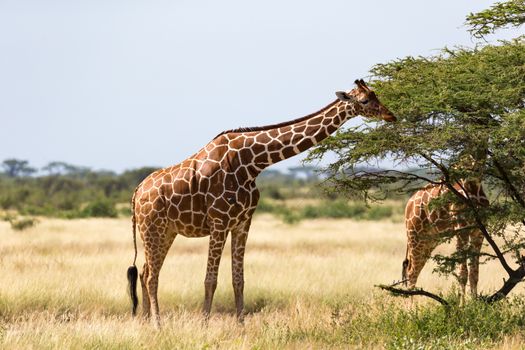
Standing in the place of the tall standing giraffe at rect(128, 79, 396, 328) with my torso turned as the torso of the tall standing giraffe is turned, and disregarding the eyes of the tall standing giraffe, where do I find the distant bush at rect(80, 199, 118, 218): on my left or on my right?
on my left

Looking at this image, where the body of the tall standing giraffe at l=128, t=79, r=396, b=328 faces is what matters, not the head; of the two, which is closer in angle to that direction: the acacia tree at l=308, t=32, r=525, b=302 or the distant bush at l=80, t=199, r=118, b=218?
the acacia tree

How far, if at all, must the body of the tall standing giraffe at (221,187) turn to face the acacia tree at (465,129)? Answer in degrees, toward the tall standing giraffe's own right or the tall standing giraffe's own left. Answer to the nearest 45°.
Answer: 0° — it already faces it

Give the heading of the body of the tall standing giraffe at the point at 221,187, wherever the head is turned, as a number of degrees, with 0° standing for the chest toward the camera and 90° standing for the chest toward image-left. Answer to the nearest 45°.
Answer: approximately 270°

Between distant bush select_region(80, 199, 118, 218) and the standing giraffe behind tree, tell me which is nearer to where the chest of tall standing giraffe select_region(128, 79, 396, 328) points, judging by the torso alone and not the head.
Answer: the standing giraffe behind tree

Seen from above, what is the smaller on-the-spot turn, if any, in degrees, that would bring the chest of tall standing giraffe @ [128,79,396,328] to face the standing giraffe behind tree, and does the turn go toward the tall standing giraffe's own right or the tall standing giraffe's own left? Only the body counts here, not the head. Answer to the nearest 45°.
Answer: approximately 45° to the tall standing giraffe's own left
